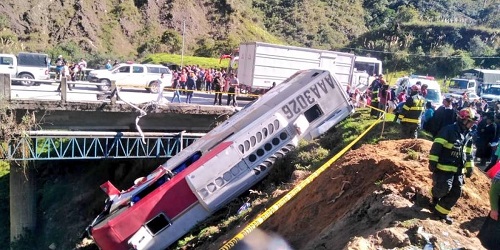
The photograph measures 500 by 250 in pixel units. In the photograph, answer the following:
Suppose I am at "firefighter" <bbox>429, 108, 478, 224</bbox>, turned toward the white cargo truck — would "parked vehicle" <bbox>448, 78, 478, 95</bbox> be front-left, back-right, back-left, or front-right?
front-right

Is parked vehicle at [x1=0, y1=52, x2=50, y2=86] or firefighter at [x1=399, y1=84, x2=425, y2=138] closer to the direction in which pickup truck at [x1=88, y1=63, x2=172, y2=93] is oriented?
the parked vehicle

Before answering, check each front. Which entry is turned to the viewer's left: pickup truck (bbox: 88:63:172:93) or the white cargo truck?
the pickup truck

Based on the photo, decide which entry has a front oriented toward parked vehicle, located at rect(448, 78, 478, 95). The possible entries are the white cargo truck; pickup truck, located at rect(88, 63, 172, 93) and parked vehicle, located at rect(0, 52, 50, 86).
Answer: the white cargo truck

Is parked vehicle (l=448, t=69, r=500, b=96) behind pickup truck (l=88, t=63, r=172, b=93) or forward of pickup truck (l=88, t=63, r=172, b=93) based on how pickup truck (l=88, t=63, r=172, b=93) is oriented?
behind

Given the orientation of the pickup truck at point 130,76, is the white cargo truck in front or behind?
behind

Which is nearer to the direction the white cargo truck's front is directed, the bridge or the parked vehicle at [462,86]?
the parked vehicle

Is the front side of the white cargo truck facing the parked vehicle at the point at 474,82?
yes

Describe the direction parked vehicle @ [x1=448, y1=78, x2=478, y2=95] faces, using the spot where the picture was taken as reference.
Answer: facing the viewer and to the left of the viewer

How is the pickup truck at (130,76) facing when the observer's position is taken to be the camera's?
facing to the left of the viewer
